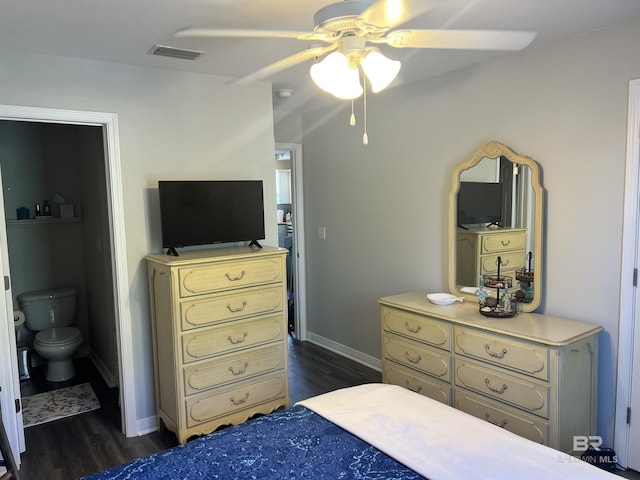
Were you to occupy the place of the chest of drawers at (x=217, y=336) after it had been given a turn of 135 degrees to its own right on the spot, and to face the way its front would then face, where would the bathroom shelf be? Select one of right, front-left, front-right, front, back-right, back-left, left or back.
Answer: front-right

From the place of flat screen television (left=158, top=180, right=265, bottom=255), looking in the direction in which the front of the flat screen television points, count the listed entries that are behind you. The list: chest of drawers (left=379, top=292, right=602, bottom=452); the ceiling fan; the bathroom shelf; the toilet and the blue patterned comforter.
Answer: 2

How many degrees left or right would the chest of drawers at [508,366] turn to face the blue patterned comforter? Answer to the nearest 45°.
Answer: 0° — it already faces it

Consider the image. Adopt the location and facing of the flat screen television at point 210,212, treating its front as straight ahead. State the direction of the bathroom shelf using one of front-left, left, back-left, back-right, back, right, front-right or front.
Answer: back

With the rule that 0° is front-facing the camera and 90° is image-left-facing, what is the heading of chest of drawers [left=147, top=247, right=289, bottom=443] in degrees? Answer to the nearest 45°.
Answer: approximately 315°

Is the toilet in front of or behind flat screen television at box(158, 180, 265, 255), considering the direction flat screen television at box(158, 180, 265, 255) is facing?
behind

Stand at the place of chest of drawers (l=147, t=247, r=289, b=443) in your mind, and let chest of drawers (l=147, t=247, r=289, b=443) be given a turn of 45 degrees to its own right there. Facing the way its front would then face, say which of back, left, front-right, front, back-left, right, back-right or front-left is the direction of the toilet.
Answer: back-right

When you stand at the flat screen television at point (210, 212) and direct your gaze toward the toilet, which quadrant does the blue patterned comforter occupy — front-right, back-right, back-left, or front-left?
back-left

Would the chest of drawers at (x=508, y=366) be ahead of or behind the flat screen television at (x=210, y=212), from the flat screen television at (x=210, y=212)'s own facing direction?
ahead

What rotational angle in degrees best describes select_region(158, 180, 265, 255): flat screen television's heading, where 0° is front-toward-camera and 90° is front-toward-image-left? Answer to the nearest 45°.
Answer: approximately 315°

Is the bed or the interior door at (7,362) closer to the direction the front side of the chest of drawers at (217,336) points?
the bed
